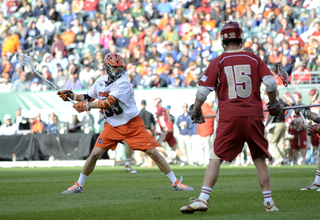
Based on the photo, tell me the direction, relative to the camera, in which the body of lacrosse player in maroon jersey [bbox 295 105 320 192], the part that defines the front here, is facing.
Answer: to the viewer's left

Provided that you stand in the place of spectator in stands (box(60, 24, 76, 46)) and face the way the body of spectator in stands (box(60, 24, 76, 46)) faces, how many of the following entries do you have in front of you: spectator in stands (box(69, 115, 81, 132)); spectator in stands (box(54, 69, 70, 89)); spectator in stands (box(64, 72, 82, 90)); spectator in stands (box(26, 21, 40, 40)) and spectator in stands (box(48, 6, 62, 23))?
3

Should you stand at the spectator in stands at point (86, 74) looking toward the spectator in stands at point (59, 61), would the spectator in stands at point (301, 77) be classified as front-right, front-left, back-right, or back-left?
back-right

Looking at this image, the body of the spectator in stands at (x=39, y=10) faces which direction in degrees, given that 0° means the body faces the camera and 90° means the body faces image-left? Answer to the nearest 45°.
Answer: approximately 0°

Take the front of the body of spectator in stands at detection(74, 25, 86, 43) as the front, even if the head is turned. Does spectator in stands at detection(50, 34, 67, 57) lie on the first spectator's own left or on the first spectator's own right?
on the first spectator's own right

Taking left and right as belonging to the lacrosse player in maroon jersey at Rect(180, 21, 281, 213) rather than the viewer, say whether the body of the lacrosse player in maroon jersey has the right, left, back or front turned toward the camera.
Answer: back
